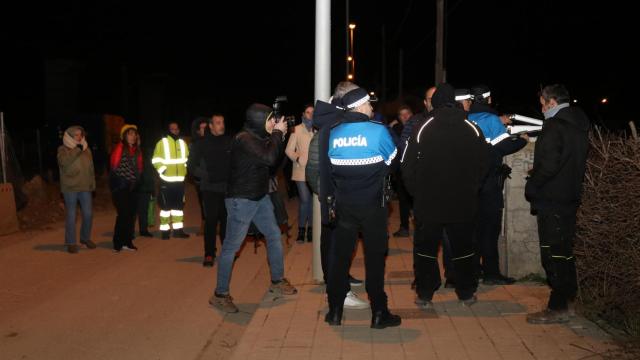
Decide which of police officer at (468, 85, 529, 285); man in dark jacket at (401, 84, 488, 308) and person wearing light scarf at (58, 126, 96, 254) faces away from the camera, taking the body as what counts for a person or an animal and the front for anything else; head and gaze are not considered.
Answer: the man in dark jacket

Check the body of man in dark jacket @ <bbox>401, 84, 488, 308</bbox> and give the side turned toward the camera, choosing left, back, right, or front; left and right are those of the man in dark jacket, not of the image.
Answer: back

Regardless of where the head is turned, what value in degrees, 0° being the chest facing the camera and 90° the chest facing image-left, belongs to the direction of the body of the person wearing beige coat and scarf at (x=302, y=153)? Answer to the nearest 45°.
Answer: approximately 315°

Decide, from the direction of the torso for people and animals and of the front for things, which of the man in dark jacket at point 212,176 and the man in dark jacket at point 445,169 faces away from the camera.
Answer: the man in dark jacket at point 445,169

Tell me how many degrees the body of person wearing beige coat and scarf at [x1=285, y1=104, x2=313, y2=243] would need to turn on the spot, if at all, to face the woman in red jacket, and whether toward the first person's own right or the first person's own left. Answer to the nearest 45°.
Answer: approximately 135° to the first person's own right

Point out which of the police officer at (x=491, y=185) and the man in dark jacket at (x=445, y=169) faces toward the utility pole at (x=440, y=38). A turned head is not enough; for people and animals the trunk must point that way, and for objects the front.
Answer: the man in dark jacket

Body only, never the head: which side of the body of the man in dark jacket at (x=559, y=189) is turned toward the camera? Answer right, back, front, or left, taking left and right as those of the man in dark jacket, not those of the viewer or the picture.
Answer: left

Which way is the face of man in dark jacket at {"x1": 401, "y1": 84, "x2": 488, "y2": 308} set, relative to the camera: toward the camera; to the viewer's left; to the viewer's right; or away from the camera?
away from the camera

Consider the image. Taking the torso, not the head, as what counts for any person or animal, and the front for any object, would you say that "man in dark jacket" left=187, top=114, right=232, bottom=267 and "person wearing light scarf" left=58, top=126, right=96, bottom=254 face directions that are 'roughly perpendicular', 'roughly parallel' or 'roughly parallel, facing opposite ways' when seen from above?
roughly parallel

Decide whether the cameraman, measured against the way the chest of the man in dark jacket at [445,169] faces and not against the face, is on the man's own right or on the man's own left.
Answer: on the man's own left

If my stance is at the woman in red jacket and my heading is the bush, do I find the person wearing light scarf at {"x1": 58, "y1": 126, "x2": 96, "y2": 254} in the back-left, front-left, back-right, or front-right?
back-right

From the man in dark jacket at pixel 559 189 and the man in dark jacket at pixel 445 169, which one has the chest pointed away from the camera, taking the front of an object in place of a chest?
the man in dark jacket at pixel 445 169

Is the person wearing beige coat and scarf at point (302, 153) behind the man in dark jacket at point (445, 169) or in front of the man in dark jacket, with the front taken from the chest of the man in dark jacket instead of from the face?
in front

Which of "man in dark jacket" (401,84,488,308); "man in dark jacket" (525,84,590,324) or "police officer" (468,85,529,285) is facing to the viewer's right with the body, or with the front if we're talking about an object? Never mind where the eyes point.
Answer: the police officer

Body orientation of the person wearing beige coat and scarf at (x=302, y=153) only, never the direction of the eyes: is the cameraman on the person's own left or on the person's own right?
on the person's own right

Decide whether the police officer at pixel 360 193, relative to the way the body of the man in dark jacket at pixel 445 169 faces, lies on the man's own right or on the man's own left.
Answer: on the man's own left

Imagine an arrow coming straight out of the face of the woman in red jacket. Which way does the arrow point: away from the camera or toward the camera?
toward the camera

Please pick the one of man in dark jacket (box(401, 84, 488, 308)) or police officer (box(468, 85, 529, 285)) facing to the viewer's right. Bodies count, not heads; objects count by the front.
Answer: the police officer
